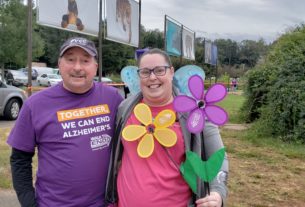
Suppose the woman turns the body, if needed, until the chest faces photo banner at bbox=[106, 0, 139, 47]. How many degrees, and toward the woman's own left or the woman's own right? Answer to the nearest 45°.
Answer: approximately 180°

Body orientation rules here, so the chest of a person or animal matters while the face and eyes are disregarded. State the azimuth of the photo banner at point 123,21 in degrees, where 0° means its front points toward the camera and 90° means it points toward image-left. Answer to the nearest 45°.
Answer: approximately 315°

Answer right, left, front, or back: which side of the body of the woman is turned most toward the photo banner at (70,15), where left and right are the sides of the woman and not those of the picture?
back

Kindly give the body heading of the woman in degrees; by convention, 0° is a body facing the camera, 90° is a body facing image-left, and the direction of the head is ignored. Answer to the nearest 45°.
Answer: approximately 0°

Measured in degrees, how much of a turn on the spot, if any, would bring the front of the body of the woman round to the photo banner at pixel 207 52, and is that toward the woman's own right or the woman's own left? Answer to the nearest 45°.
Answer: approximately 180°

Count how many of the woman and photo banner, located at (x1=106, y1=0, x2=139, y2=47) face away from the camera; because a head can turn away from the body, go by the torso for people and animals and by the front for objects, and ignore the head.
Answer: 0

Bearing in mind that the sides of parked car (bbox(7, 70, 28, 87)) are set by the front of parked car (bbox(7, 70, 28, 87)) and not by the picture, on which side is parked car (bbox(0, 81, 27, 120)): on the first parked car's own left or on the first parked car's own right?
on the first parked car's own right

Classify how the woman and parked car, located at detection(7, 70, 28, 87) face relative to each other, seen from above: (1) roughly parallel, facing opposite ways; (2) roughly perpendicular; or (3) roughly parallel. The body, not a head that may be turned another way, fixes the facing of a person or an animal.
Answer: roughly perpendicular

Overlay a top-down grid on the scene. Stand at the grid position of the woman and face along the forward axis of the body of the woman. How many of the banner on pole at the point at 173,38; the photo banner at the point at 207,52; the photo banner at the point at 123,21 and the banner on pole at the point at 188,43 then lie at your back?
4

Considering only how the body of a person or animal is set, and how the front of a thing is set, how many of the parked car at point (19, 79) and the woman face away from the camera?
0
